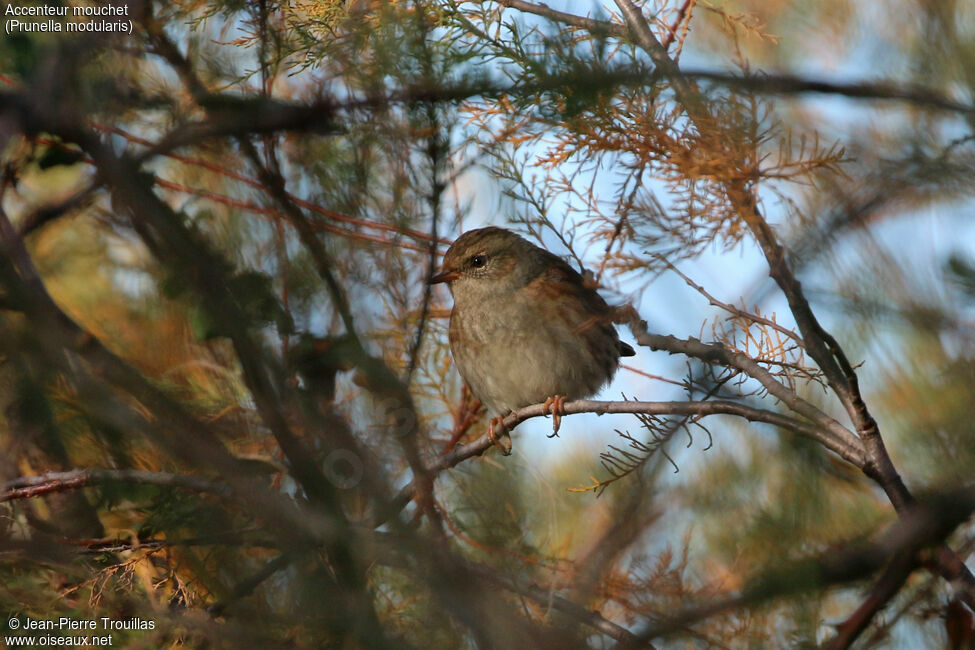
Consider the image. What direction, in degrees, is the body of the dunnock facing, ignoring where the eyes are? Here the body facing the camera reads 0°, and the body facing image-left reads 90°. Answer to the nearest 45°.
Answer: approximately 45°
